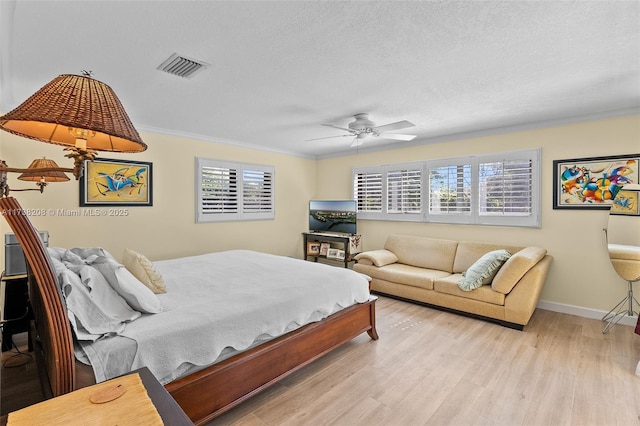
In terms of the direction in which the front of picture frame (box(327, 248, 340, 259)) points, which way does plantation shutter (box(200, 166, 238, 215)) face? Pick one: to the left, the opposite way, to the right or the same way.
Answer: to the left

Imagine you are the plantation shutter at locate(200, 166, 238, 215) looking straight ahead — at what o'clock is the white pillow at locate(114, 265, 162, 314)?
The white pillow is roughly at 2 o'clock from the plantation shutter.

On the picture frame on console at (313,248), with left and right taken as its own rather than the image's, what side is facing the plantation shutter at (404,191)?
left

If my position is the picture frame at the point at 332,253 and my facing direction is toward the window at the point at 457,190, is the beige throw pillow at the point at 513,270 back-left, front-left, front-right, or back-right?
front-right

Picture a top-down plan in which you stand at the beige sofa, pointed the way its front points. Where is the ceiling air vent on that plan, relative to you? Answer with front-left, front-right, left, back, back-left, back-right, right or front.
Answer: front

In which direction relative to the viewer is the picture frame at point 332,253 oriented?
toward the camera

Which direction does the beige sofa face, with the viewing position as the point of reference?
facing the viewer and to the left of the viewer

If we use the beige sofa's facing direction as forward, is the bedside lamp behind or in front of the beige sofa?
in front

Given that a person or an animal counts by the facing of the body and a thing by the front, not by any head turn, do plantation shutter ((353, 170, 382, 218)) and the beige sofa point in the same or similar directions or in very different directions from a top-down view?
same or similar directions

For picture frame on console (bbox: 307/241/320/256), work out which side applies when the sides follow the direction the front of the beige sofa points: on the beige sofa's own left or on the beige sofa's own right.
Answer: on the beige sofa's own right

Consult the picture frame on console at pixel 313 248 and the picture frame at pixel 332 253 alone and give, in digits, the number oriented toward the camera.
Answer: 2

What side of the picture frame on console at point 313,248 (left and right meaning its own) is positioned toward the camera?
front

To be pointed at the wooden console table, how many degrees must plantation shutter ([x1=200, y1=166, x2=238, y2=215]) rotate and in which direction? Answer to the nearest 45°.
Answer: approximately 45° to its left

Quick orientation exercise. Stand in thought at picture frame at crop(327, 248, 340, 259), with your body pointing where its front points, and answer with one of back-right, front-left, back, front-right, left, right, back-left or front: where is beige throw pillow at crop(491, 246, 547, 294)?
front-left
